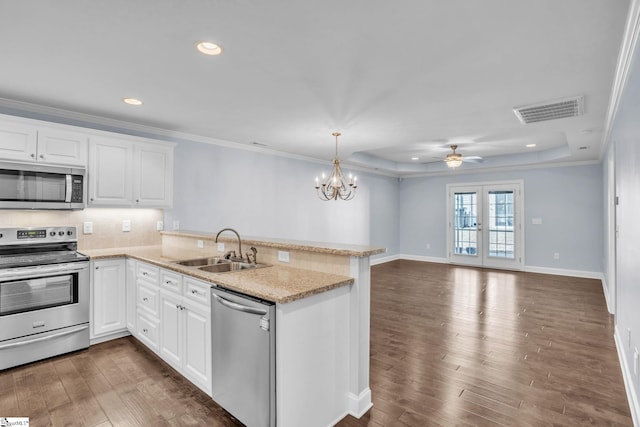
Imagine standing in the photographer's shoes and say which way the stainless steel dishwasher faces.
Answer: facing the viewer and to the left of the viewer

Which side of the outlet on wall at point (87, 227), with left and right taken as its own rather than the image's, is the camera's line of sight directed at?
front

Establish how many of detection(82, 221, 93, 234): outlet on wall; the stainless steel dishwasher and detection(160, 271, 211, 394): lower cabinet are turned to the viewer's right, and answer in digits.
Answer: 0

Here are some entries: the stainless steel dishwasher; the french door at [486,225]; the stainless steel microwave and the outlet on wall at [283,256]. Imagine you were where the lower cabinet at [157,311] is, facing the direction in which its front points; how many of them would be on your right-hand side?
1

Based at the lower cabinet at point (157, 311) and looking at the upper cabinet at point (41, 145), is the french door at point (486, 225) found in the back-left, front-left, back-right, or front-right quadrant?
back-right

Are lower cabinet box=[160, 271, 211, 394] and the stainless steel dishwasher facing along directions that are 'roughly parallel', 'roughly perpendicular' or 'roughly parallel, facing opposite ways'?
roughly parallel

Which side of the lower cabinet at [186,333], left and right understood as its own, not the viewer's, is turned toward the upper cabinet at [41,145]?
right

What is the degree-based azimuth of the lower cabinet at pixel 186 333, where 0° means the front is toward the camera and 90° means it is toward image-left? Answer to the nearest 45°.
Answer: approximately 45°

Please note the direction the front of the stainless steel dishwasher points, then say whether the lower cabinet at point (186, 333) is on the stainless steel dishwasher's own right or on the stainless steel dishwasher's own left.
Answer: on the stainless steel dishwasher's own right

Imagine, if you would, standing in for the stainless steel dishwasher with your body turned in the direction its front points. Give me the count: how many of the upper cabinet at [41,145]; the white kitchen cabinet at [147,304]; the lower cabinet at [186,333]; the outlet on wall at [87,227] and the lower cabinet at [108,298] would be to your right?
5

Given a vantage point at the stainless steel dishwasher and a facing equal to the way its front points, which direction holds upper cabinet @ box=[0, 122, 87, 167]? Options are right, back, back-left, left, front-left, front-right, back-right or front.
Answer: right

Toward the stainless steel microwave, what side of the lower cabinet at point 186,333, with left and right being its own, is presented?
right
